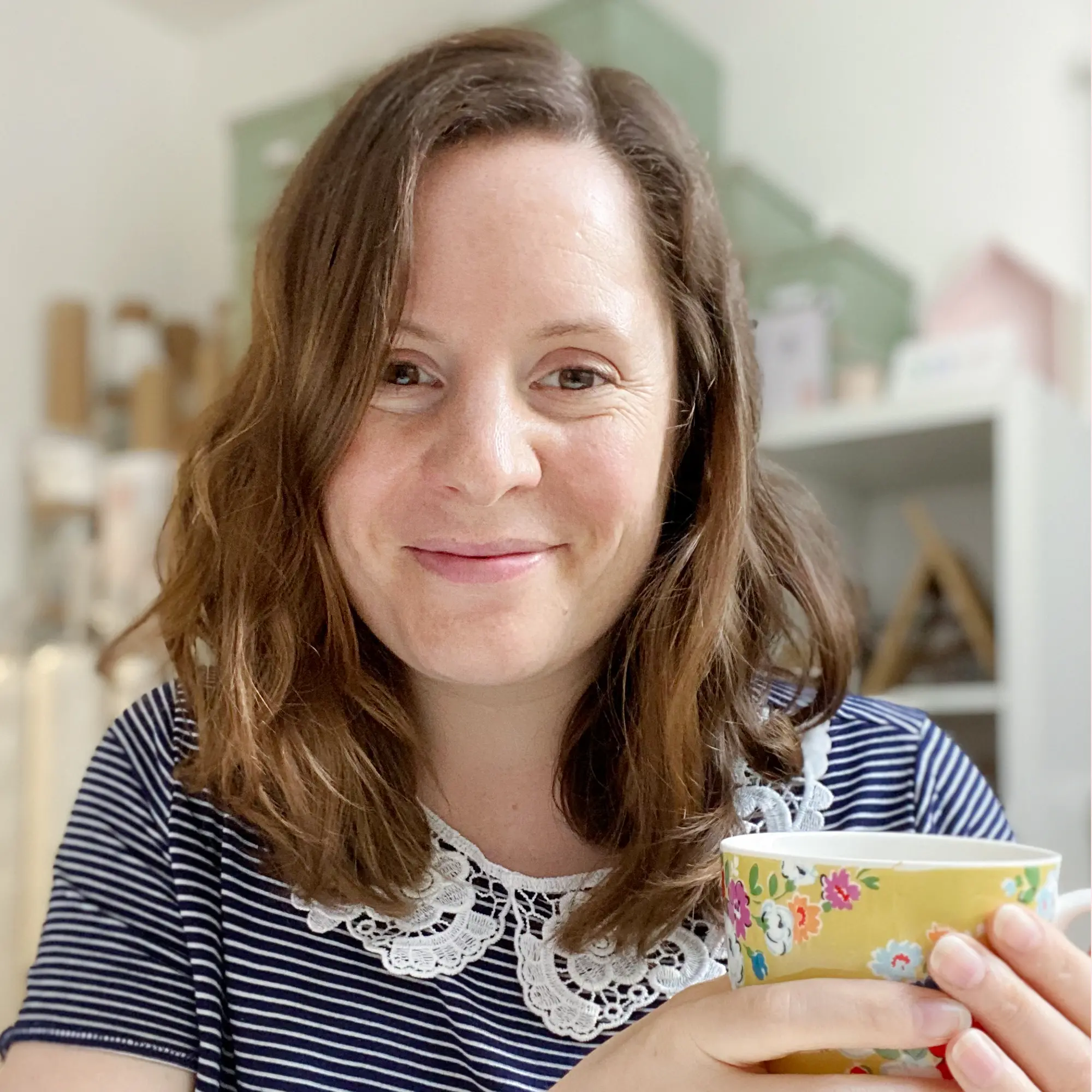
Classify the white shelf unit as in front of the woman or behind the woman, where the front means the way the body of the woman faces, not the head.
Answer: behind

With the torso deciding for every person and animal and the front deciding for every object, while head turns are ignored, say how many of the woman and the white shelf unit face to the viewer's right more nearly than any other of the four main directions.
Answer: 0

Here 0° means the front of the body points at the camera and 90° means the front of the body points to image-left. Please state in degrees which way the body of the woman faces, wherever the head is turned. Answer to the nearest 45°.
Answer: approximately 0°

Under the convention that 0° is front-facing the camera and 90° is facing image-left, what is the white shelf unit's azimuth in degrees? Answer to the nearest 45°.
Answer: approximately 45°

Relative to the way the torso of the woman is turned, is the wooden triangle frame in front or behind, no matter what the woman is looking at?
behind
